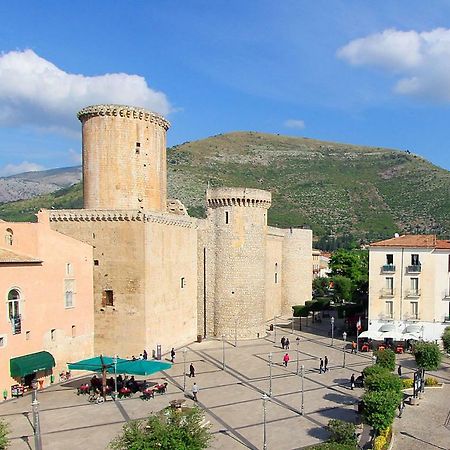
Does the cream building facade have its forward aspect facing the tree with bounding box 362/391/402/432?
yes

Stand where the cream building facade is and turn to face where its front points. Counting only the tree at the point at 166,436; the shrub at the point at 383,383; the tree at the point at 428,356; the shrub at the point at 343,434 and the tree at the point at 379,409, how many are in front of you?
5

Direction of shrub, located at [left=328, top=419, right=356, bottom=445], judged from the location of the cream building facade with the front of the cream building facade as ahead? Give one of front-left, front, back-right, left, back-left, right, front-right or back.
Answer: front

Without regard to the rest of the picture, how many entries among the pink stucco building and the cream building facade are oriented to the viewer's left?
0

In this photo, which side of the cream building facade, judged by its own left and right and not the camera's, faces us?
front

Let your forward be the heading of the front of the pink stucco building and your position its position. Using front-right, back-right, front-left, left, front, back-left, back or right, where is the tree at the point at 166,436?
front-right

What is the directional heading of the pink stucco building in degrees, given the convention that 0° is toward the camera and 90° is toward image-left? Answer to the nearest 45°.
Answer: approximately 315°

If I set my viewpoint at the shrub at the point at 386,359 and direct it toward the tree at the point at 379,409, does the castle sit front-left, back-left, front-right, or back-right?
back-right

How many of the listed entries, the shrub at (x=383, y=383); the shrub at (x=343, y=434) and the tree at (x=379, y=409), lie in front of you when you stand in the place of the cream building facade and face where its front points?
3
